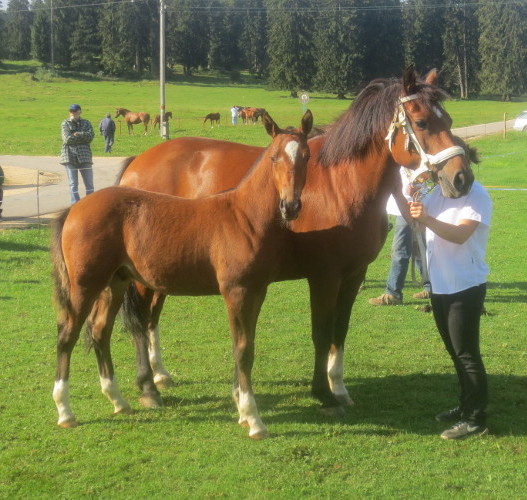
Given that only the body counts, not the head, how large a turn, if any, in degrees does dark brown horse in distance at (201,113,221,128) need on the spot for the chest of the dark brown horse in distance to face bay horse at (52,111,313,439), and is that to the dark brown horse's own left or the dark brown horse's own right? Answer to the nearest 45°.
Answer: approximately 90° to the dark brown horse's own left

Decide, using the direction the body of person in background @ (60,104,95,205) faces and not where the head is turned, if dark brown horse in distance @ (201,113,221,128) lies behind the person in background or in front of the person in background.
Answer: behind

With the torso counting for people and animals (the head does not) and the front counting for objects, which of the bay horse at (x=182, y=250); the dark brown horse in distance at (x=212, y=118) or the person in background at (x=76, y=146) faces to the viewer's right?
the bay horse

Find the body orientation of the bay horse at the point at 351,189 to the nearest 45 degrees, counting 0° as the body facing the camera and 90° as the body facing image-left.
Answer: approximately 315°

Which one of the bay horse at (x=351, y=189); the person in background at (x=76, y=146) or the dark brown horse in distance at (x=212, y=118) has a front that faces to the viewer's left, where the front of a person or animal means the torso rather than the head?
the dark brown horse in distance

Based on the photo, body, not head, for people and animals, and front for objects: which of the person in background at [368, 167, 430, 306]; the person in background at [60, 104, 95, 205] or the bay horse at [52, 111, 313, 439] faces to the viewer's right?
the bay horse

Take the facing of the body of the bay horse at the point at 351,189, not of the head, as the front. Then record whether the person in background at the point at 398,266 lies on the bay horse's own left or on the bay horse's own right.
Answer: on the bay horse's own left

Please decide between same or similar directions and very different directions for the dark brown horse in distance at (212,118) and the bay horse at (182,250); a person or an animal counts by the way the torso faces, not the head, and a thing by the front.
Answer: very different directions

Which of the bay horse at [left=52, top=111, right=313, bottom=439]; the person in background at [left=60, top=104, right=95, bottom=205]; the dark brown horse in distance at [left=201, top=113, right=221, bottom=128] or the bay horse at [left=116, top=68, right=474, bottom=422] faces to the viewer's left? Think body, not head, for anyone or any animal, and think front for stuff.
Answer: the dark brown horse in distance

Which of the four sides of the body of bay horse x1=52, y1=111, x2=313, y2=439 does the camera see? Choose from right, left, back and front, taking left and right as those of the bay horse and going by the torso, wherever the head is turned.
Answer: right
